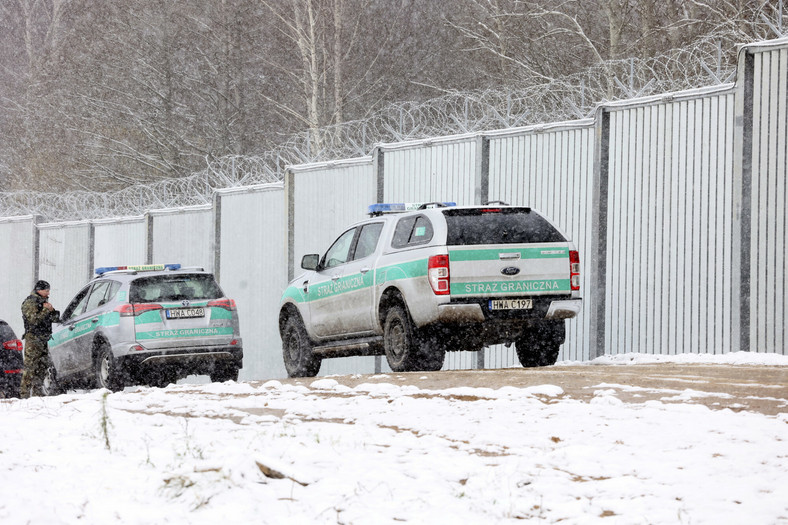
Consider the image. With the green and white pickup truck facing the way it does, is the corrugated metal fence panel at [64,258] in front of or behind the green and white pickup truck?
in front

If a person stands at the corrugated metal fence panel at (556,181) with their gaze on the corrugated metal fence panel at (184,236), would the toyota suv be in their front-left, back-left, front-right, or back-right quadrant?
front-left

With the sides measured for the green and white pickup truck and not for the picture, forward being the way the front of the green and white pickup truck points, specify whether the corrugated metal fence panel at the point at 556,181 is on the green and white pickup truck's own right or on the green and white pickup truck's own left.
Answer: on the green and white pickup truck's own right

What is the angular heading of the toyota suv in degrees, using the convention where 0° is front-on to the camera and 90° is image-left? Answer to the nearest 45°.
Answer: approximately 135°

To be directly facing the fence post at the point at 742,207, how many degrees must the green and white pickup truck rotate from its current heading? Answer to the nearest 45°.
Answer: approximately 135° to its right

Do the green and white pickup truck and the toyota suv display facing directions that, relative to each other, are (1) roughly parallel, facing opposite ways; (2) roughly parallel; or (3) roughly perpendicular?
roughly parallel

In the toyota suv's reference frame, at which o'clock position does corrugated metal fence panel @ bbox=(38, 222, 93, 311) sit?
The corrugated metal fence panel is roughly at 1 o'clock from the toyota suv.

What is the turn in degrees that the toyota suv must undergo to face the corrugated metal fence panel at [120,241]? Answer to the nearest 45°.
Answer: approximately 45° to its right

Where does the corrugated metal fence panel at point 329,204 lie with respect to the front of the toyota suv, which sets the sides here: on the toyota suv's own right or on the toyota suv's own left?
on the toyota suv's own right

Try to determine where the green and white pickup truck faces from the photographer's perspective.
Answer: facing away from the viewer and to the left of the viewer

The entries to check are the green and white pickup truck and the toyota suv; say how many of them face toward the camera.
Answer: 0
